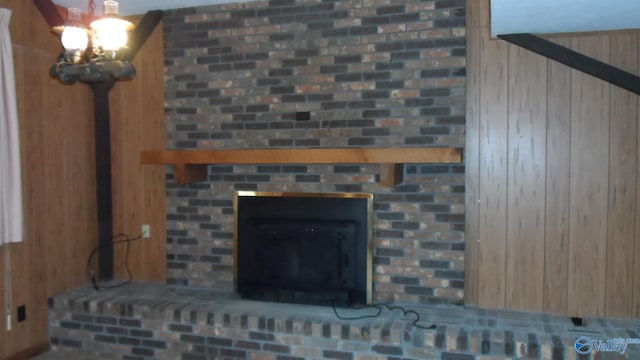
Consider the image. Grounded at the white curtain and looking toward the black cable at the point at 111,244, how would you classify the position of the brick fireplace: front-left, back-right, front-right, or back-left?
front-right

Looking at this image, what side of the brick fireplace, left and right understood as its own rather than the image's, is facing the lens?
front

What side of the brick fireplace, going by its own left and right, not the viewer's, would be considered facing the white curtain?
right

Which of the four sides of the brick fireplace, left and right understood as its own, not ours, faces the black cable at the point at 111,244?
right

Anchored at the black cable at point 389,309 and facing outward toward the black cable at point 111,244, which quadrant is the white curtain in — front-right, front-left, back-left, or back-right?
front-left
